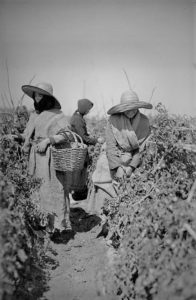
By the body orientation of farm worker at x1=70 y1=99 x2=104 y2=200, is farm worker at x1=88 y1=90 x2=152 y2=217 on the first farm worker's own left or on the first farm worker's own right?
on the first farm worker's own right

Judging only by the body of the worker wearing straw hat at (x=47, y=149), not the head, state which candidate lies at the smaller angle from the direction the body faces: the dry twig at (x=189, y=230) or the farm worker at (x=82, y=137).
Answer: the dry twig

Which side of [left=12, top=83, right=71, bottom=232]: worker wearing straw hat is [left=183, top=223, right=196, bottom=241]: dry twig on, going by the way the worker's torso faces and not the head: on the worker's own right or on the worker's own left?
on the worker's own left
